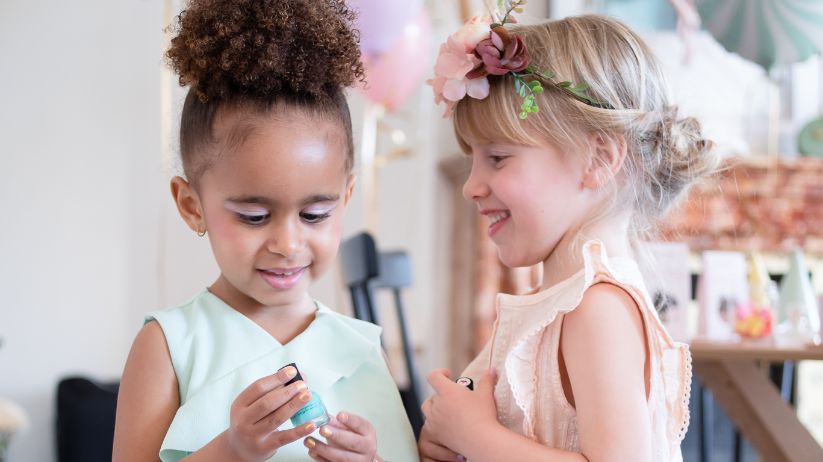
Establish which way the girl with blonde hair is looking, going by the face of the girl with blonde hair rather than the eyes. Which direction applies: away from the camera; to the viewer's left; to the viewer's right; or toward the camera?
to the viewer's left

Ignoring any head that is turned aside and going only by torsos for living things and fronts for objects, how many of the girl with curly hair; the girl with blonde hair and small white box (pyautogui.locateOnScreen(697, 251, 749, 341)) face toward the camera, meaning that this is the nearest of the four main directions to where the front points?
2

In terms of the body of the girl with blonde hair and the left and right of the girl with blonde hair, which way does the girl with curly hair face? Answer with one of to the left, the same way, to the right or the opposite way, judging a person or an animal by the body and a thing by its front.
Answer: to the left

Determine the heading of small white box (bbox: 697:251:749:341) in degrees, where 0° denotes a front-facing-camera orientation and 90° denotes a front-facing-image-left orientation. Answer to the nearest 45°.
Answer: approximately 0°

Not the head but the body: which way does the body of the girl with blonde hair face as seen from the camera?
to the viewer's left

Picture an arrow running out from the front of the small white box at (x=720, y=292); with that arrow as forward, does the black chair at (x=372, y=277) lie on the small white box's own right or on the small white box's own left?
on the small white box's own right

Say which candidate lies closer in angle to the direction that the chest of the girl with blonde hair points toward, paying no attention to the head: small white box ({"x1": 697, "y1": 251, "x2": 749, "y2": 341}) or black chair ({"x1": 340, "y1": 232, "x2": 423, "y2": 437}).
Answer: the black chair

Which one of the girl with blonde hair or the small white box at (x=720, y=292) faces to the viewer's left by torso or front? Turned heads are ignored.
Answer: the girl with blonde hair

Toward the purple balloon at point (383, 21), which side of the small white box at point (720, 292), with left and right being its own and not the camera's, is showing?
right

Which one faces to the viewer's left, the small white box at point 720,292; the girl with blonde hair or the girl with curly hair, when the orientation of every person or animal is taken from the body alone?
the girl with blonde hair

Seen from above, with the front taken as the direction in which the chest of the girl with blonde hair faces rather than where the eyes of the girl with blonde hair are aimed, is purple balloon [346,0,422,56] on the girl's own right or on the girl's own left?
on the girl's own right

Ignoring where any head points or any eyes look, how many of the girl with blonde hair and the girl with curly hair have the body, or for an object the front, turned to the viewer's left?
1

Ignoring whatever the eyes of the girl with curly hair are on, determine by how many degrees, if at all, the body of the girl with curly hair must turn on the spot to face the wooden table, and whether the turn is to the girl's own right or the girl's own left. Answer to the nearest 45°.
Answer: approximately 135° to the girl's own left
